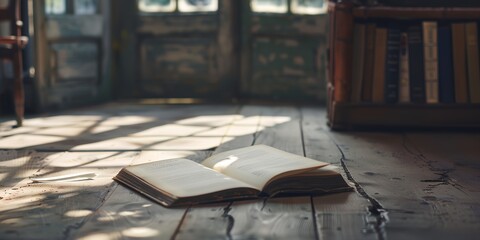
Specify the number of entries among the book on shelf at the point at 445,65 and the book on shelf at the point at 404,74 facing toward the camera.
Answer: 2

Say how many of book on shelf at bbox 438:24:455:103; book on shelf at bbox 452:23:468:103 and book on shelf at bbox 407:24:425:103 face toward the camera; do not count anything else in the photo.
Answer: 3
